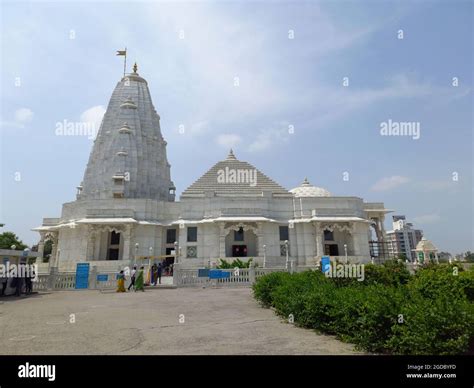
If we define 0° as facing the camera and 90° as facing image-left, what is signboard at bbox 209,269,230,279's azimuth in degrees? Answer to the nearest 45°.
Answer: approximately 0°

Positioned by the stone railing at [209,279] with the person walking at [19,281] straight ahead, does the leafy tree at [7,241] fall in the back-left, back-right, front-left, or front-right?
front-right

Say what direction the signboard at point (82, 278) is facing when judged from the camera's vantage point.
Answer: facing the viewer

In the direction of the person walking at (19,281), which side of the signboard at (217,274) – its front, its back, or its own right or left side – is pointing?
right

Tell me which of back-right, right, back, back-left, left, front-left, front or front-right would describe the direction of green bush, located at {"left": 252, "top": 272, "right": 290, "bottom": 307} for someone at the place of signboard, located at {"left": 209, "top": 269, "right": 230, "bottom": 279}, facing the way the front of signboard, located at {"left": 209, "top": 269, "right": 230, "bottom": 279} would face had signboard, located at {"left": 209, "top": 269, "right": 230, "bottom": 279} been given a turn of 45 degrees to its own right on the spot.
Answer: front-left

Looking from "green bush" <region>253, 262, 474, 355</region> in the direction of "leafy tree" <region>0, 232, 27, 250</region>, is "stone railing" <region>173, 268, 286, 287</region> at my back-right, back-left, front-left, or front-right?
front-right

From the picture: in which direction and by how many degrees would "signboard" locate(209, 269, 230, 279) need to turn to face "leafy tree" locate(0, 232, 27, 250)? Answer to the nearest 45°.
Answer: approximately 135° to its right

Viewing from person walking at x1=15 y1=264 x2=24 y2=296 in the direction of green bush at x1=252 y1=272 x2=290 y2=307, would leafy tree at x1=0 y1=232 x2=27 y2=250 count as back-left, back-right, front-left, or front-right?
back-left

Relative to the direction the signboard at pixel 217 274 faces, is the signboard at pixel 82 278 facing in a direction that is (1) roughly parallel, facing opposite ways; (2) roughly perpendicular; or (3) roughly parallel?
roughly parallel

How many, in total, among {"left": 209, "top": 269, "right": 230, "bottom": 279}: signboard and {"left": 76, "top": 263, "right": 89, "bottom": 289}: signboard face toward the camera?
2

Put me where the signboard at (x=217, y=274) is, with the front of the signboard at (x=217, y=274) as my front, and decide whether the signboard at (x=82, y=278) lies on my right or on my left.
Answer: on my right

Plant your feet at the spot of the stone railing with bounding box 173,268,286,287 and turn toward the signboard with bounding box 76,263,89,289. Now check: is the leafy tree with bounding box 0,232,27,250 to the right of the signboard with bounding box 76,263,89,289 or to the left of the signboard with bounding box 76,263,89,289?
right

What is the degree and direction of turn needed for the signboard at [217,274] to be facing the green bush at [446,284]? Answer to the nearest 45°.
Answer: approximately 45° to its left
